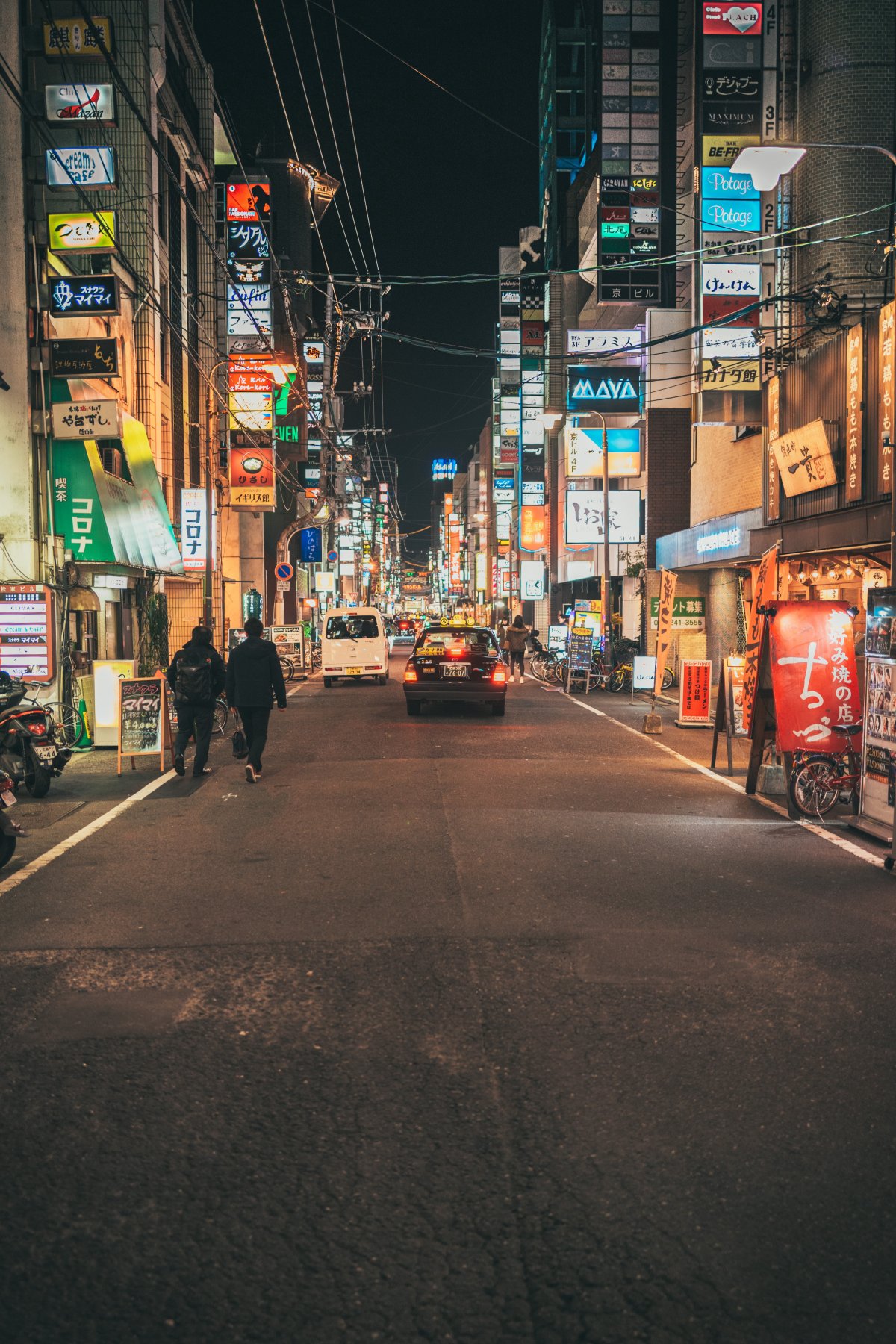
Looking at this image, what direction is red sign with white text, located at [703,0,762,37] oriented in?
toward the camera

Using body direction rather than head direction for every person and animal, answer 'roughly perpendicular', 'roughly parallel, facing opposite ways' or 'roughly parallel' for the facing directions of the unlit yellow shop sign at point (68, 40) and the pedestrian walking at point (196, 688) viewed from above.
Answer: roughly parallel, facing opposite ways

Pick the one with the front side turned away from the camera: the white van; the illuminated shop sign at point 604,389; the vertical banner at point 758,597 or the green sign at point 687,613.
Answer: the white van

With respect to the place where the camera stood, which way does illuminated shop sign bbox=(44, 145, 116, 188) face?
facing the viewer

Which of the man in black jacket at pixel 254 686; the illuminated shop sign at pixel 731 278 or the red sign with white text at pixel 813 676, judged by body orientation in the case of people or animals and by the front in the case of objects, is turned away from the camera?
the man in black jacket

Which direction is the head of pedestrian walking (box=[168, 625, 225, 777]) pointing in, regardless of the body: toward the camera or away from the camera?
away from the camera

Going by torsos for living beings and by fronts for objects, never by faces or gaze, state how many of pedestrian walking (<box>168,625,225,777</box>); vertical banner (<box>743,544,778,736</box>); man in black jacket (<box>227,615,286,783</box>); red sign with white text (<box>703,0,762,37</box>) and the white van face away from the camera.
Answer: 3

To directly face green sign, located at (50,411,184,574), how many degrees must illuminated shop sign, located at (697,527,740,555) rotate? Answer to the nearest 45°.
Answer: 0° — it already faces it

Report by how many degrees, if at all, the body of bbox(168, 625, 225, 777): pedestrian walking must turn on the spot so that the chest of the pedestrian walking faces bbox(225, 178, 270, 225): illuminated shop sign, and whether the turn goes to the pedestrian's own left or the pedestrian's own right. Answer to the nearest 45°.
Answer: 0° — they already face it

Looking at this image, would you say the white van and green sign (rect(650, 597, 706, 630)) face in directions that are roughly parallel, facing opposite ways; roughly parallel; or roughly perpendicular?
roughly parallel, facing opposite ways

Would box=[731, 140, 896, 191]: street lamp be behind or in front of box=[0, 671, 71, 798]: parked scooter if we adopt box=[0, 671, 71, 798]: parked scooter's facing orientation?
behind

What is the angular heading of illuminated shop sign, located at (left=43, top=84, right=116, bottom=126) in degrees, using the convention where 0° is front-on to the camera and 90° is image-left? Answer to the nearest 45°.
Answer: approximately 0°

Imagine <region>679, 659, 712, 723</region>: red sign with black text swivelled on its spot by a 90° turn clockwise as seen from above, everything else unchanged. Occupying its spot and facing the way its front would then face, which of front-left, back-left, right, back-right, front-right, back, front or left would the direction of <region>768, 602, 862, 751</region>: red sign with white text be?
left

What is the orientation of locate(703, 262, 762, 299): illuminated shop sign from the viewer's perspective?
toward the camera

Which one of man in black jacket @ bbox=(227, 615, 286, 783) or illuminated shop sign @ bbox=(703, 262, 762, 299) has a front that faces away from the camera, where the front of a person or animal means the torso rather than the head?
the man in black jacket

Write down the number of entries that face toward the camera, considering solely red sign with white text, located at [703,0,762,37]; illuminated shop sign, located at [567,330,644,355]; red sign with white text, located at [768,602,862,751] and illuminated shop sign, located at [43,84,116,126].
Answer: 4
